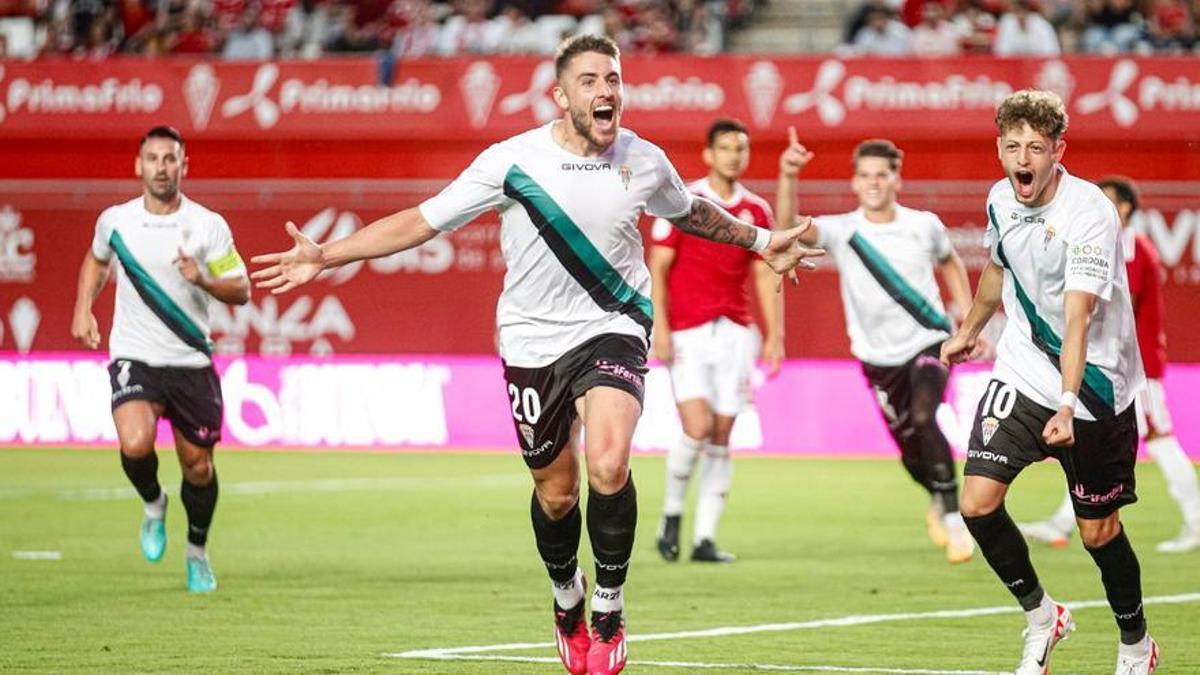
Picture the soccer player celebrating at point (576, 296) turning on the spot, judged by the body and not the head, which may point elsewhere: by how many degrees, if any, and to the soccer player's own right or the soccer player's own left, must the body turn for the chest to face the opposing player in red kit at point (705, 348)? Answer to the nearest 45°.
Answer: approximately 180°

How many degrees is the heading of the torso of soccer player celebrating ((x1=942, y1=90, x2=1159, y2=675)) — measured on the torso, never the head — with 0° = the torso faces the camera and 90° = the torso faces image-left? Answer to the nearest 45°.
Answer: approximately 45°

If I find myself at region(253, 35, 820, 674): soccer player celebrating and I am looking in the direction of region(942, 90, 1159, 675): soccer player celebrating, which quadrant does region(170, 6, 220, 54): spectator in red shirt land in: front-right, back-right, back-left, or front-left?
back-left

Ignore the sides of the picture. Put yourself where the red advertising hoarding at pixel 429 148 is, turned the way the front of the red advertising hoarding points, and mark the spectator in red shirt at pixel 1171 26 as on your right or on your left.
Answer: on your left

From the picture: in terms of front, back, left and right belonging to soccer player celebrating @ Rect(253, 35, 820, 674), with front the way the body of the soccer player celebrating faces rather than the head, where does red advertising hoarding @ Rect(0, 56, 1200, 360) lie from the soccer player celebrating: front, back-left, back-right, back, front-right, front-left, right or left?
back

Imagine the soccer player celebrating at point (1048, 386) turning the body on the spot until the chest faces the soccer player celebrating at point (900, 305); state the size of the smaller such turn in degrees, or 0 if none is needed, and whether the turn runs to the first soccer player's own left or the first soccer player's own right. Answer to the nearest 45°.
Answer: approximately 135° to the first soccer player's own right

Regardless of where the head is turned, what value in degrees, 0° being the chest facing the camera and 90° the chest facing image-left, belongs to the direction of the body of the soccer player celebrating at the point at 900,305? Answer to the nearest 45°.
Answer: approximately 0°

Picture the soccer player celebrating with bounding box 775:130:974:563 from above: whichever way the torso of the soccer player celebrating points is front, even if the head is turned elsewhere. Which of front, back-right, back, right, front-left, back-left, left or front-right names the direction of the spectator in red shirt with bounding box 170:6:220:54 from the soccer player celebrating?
back-right

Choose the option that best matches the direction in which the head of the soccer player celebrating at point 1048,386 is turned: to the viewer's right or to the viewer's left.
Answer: to the viewer's left

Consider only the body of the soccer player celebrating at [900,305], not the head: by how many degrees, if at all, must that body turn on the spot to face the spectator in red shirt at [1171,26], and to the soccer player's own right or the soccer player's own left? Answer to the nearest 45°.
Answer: approximately 180°

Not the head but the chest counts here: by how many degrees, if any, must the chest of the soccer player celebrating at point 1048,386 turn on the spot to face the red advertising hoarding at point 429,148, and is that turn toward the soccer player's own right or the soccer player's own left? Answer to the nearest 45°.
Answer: approximately 90° to the soccer player's own right
